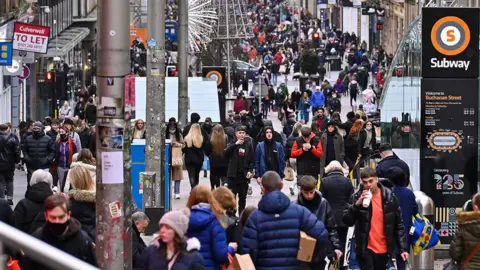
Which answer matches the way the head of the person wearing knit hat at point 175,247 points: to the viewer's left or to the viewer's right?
to the viewer's left

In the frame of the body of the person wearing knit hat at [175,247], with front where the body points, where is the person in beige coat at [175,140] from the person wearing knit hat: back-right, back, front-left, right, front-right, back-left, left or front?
back-right

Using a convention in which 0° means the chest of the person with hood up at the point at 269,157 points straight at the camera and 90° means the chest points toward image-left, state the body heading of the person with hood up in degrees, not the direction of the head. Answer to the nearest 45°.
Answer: approximately 0°

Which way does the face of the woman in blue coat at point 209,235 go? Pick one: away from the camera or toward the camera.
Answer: away from the camera

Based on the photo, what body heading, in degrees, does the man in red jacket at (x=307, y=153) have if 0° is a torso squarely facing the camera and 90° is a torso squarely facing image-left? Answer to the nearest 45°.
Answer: approximately 0°
